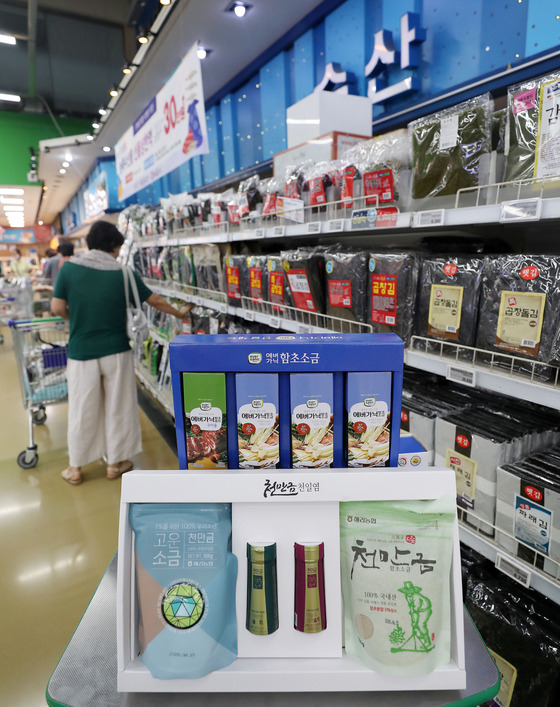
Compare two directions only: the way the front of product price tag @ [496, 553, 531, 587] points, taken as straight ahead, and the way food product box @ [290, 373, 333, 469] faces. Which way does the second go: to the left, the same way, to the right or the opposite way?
to the left

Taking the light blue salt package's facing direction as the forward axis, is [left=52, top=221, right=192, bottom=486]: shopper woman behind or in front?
behind

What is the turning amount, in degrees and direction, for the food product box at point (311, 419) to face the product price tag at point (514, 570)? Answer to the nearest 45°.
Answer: approximately 135° to its left

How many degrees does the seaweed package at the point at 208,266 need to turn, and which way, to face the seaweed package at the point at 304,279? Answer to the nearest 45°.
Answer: approximately 45° to its left

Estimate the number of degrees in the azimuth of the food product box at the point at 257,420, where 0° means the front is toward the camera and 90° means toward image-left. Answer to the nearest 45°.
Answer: approximately 0°

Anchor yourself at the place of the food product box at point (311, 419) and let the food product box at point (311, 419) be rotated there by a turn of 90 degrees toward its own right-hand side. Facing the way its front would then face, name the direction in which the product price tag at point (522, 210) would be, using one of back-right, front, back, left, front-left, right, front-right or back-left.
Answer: back-right

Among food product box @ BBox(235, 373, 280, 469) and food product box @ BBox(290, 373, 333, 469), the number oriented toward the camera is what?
2

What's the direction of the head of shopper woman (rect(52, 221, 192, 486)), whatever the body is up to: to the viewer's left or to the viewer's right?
to the viewer's right

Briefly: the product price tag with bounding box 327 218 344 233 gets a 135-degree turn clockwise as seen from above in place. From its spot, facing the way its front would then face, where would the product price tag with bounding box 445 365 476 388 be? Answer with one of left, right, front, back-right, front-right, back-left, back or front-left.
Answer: back-right

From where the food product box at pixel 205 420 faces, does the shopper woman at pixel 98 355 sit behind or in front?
behind

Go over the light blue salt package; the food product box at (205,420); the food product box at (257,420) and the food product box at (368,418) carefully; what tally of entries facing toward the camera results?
4

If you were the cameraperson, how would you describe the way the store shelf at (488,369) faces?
facing the viewer and to the left of the viewer

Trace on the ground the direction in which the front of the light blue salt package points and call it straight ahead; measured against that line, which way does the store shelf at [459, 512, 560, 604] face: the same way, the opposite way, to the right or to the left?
to the right

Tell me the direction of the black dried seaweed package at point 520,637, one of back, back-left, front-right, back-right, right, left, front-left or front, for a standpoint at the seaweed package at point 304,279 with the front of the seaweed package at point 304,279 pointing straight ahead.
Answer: left
